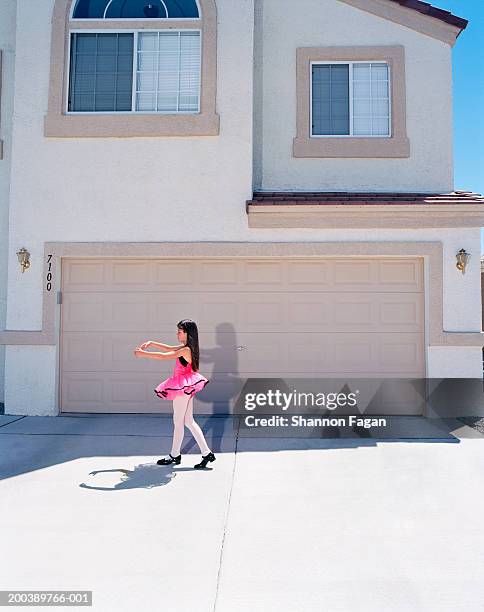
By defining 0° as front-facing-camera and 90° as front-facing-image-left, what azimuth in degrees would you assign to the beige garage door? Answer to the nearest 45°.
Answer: approximately 0°

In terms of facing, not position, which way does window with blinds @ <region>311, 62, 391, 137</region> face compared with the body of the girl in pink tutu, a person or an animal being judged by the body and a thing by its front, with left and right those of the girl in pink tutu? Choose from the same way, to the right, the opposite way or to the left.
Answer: to the left

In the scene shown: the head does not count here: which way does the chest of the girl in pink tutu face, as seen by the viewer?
to the viewer's left

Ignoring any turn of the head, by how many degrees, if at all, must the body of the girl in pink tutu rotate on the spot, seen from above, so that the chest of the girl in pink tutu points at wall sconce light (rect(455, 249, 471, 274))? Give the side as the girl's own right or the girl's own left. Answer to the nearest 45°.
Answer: approximately 135° to the girl's own right

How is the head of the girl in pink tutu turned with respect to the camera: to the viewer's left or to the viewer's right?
to the viewer's left

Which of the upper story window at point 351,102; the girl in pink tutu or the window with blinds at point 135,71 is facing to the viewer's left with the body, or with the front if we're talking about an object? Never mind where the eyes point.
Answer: the girl in pink tutu
